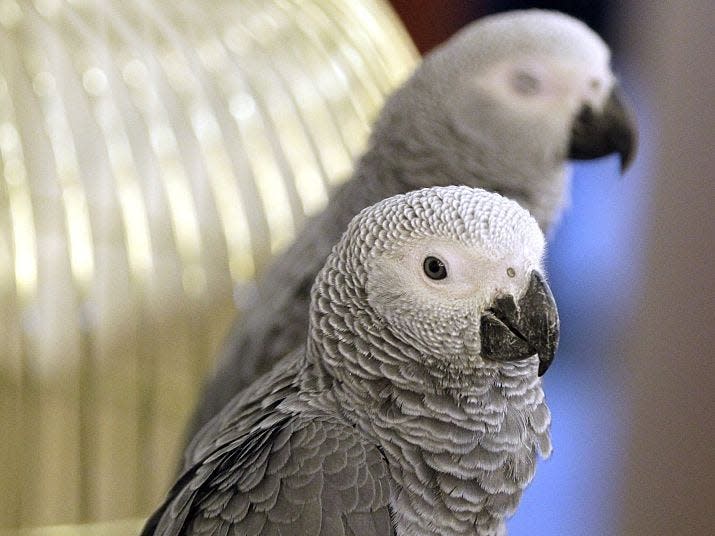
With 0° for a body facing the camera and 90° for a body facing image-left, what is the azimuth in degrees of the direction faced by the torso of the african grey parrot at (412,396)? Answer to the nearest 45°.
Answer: approximately 315°

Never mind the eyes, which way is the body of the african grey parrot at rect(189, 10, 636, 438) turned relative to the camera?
to the viewer's right
